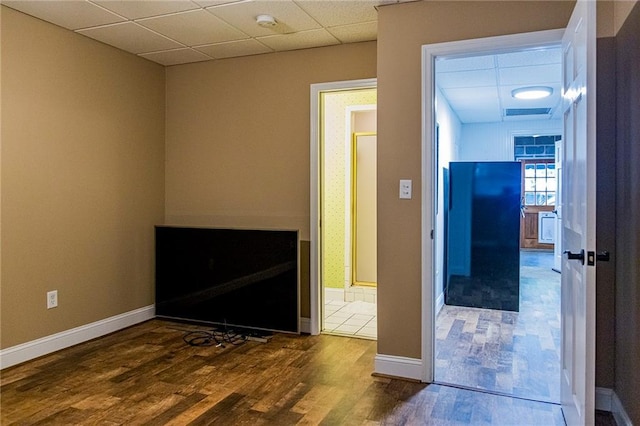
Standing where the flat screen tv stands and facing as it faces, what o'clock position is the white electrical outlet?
The white electrical outlet is roughly at 1 o'clock from the flat screen tv.

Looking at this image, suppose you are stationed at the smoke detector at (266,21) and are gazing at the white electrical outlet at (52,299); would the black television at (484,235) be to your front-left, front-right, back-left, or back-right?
back-right

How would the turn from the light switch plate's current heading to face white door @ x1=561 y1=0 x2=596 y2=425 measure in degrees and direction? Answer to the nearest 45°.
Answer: approximately 45° to its left

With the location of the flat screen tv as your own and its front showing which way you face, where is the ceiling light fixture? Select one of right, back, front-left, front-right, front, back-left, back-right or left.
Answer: back-left

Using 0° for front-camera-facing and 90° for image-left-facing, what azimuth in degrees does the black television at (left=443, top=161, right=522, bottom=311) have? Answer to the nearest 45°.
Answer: approximately 0°

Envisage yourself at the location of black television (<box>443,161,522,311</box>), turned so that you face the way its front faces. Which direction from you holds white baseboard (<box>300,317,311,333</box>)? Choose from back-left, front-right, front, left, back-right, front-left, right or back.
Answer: front-right

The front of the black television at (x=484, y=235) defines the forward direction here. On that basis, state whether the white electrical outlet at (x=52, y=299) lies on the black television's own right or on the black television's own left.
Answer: on the black television's own right

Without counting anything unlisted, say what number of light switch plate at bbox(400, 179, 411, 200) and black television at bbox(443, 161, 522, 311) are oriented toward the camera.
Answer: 2

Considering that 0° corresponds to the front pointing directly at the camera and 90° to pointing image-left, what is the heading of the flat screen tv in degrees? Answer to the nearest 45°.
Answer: approximately 45°

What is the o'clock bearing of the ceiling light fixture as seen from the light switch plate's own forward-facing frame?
The ceiling light fixture is roughly at 7 o'clock from the light switch plate.
